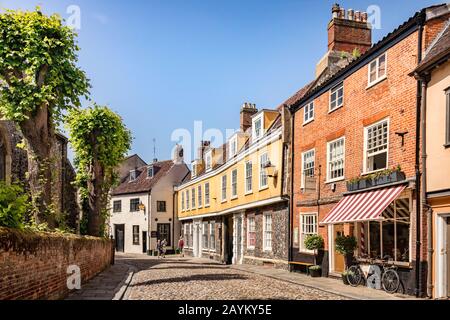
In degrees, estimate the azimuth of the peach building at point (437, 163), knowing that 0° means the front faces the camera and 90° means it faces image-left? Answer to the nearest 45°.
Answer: approximately 45°

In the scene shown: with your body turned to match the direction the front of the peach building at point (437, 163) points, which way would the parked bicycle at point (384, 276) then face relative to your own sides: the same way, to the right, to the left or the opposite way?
to the left

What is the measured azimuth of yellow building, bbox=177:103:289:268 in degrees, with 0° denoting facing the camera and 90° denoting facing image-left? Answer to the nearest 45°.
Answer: approximately 45°

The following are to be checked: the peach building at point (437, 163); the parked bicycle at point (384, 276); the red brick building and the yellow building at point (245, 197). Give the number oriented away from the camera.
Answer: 0

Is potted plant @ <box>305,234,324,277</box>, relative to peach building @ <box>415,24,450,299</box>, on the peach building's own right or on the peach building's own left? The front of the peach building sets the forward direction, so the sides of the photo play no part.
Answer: on the peach building's own right

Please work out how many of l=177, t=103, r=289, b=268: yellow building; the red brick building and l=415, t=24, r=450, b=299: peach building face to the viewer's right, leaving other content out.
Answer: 0

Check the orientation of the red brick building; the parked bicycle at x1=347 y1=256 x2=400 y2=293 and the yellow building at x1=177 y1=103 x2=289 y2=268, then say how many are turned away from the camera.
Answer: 0
